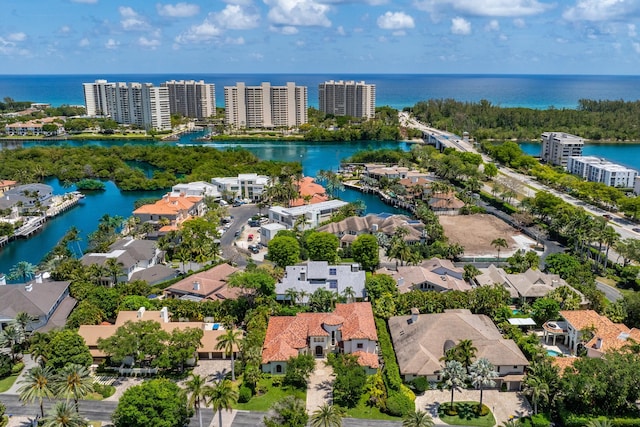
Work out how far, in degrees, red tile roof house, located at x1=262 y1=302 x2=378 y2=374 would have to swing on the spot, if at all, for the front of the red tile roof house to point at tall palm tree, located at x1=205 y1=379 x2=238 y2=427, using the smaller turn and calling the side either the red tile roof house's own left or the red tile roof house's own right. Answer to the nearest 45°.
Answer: approximately 45° to the red tile roof house's own right

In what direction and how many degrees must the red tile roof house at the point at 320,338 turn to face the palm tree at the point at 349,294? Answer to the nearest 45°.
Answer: approximately 180°

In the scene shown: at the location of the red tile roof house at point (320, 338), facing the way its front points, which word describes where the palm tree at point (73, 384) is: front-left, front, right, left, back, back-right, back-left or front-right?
front-right

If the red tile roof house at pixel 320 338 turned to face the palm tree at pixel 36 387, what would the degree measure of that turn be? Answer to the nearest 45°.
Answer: approximately 45° to its right

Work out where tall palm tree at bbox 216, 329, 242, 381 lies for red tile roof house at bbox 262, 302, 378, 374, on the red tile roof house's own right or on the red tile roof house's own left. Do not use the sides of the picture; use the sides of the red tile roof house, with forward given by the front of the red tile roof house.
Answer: on the red tile roof house's own right

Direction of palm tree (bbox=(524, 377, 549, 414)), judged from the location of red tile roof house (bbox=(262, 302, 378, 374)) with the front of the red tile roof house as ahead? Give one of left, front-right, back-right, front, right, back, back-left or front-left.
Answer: front-left

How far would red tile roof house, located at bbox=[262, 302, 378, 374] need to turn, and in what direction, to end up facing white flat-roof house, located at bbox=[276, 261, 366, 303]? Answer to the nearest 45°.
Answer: approximately 180°

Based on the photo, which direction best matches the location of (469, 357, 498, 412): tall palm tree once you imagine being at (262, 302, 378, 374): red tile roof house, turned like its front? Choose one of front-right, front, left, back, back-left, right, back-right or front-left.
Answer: front-left

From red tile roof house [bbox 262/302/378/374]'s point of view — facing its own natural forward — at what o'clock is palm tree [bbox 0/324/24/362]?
The palm tree is roughly at 3 o'clock from the red tile roof house.

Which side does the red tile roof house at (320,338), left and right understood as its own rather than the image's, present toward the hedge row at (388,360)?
left

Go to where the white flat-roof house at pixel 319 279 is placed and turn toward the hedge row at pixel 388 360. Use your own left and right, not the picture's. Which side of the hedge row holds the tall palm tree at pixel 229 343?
right

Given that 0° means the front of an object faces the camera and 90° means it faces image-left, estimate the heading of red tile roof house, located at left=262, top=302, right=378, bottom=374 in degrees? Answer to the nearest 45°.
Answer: approximately 0°
